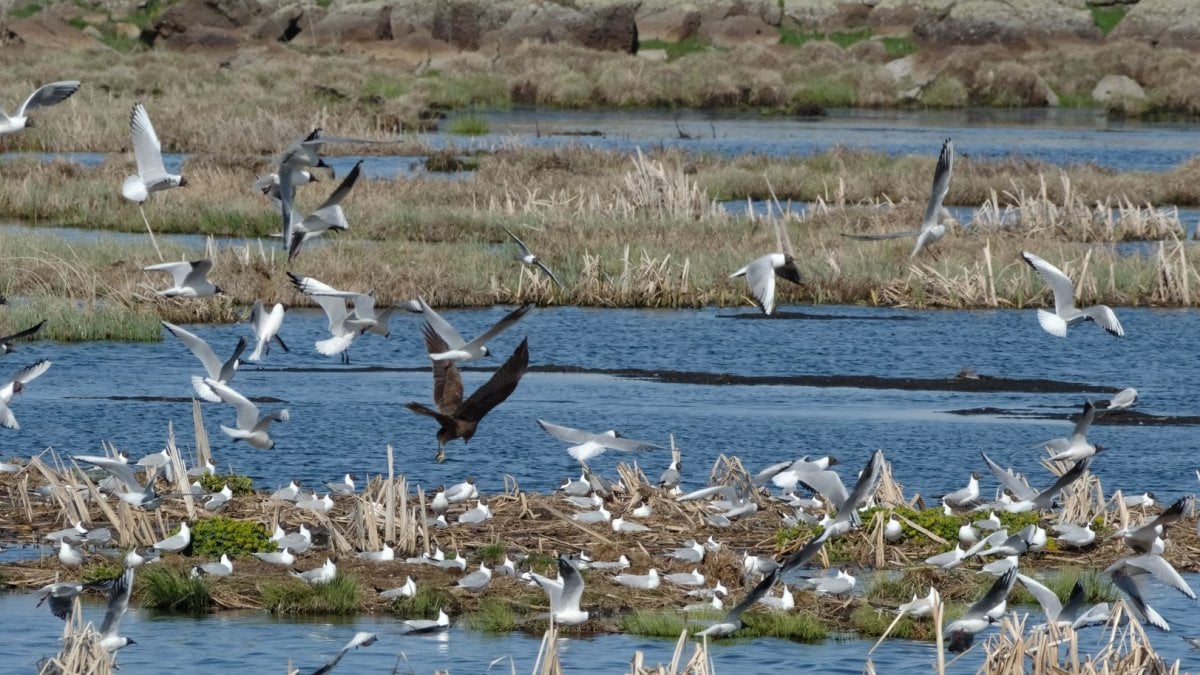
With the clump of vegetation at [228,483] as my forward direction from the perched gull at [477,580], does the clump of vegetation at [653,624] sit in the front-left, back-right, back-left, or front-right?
back-right
